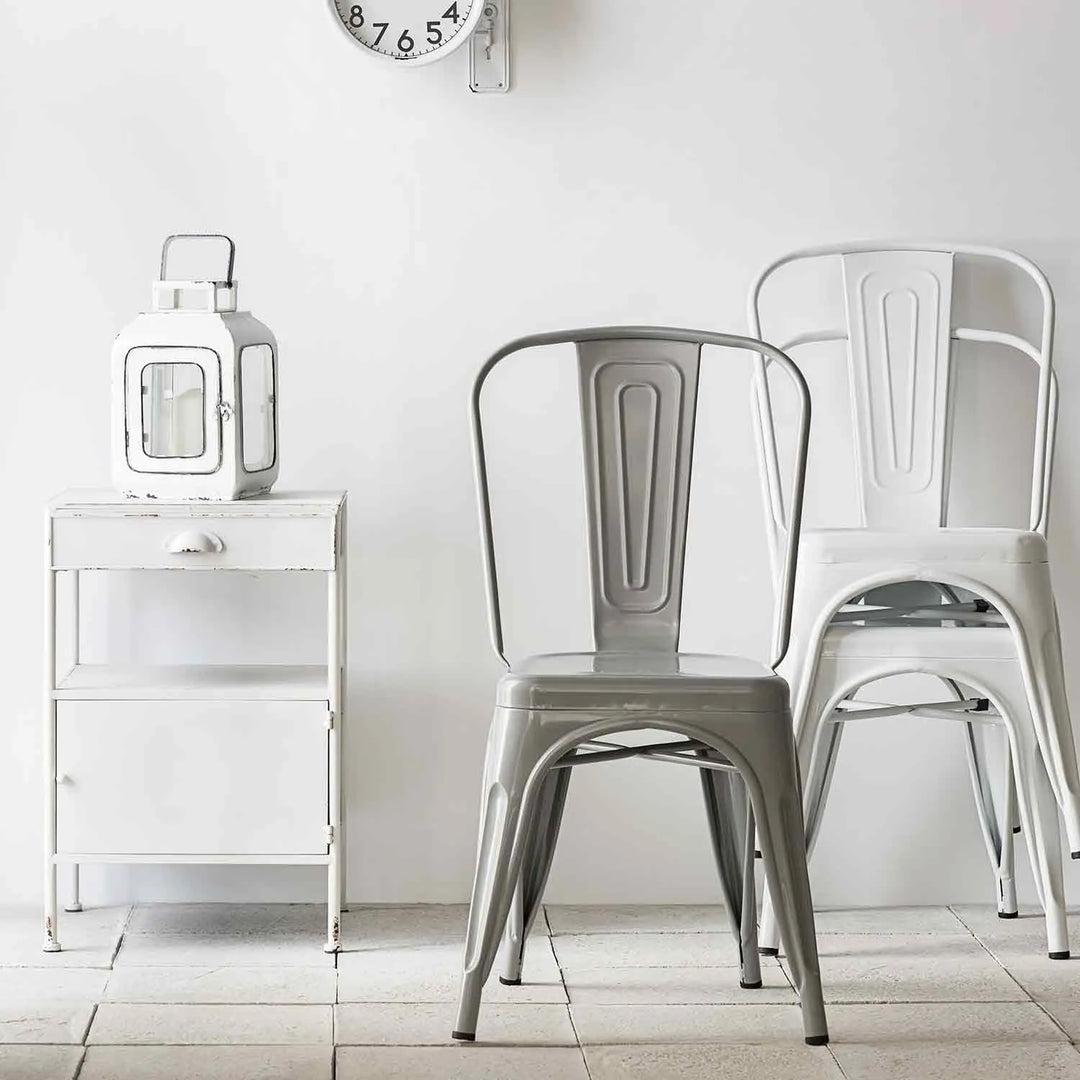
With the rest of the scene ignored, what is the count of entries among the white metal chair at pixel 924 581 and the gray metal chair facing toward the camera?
2

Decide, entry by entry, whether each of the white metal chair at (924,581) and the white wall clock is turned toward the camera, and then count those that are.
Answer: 2

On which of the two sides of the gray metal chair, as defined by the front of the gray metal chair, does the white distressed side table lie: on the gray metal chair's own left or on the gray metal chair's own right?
on the gray metal chair's own right

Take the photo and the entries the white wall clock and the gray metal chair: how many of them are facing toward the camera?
2

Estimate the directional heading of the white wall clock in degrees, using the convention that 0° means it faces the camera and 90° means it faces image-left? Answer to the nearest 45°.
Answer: approximately 0°
